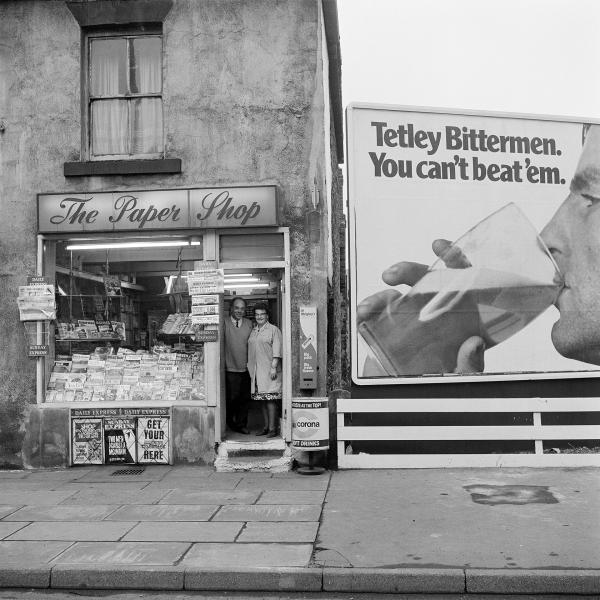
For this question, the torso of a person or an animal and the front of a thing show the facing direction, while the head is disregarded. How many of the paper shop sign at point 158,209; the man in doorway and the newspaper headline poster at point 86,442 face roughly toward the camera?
3

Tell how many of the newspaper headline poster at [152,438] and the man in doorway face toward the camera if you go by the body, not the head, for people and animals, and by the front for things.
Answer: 2

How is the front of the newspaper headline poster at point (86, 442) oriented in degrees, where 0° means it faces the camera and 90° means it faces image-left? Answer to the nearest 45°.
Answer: approximately 0°

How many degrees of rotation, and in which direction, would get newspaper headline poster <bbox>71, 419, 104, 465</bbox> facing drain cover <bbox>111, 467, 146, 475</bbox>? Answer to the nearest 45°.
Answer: approximately 45° to its left

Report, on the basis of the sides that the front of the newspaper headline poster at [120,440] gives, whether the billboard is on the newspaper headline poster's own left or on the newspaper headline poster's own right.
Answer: on the newspaper headline poster's own left
